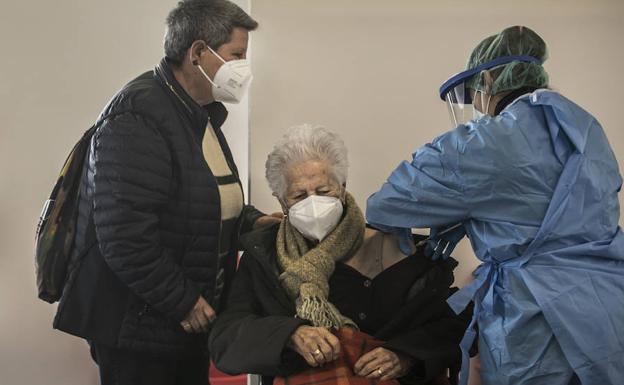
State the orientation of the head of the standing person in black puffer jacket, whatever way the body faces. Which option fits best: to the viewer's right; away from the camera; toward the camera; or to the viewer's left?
to the viewer's right

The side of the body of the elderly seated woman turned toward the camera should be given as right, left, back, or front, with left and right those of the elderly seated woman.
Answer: front

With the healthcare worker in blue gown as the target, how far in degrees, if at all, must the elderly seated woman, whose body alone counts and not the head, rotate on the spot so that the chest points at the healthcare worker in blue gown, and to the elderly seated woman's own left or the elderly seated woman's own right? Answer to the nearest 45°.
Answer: approximately 45° to the elderly seated woman's own left

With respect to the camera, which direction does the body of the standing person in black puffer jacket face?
to the viewer's right
